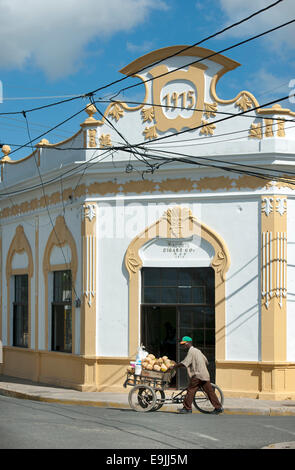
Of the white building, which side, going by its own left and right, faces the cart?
front

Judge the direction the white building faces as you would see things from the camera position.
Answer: facing the viewer
